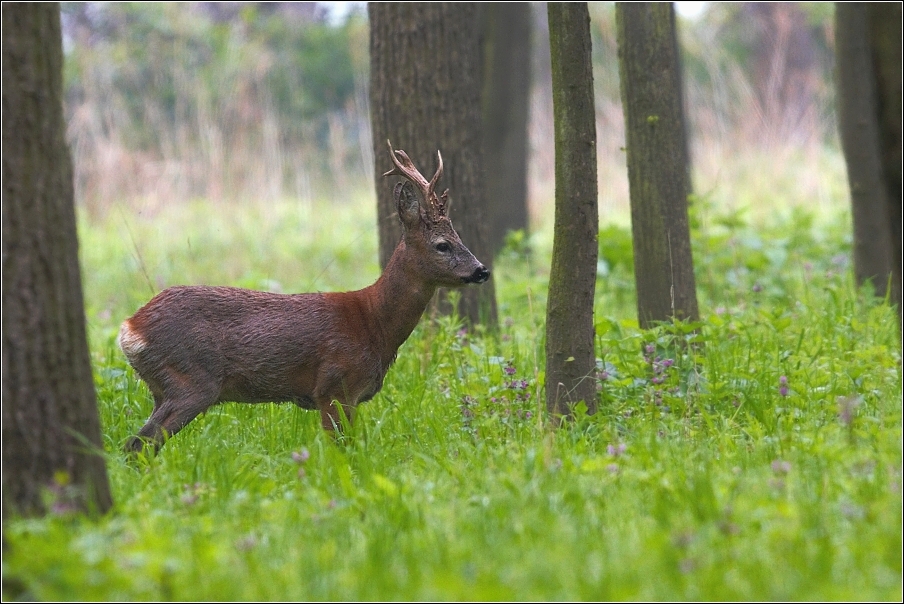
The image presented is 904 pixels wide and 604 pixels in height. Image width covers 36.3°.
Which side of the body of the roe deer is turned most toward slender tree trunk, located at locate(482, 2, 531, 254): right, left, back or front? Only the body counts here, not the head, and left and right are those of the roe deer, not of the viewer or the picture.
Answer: left

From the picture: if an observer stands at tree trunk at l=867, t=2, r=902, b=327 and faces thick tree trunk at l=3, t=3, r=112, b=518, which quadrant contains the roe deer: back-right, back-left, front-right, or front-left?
front-right

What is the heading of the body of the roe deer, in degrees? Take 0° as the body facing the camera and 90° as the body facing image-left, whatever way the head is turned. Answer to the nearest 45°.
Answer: approximately 270°

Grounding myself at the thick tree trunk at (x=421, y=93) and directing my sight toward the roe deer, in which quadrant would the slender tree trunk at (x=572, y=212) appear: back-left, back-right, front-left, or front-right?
front-left

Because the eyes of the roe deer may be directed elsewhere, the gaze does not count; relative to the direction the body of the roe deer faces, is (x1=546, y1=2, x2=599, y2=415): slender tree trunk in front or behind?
in front

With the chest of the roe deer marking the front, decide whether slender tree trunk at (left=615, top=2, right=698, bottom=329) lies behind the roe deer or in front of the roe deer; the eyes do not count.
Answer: in front

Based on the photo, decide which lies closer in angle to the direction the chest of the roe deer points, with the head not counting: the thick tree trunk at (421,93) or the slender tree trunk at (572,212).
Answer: the slender tree trunk

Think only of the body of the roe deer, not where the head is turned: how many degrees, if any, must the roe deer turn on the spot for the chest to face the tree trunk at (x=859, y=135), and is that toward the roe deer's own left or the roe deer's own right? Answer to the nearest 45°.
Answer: approximately 45° to the roe deer's own left

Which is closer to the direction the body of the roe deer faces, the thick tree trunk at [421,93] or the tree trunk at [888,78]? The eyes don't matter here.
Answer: the tree trunk

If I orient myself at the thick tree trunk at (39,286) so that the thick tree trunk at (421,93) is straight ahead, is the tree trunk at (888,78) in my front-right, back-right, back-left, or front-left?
front-right

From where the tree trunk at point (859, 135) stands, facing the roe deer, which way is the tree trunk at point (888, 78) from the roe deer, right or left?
left

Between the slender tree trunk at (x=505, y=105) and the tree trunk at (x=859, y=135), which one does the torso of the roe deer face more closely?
the tree trunk
